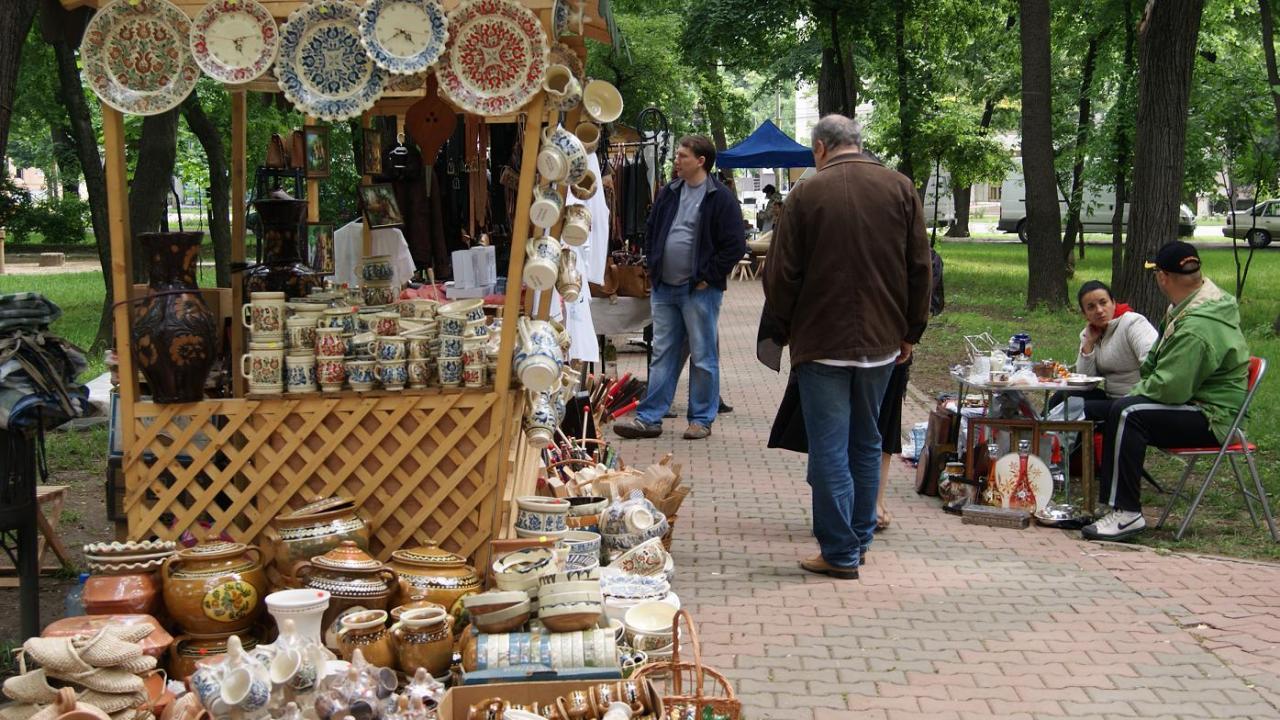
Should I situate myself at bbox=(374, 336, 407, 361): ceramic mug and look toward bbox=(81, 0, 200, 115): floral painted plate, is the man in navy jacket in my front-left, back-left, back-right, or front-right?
back-right

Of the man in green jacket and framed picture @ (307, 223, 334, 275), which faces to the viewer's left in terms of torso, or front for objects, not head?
the man in green jacket

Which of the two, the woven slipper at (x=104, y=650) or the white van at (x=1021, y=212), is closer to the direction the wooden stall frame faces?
the woven slipper

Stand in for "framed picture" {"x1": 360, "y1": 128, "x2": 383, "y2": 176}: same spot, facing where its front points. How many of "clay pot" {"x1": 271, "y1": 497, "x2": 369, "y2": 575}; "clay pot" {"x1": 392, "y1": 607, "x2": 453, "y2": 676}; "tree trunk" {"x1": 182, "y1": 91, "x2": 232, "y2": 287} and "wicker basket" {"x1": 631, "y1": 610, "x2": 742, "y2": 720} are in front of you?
3

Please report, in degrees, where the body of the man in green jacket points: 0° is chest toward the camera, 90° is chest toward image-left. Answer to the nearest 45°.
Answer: approximately 90°

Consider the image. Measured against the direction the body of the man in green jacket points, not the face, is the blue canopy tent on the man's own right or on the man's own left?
on the man's own right

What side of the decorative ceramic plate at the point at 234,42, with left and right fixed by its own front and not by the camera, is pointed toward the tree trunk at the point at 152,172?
back
